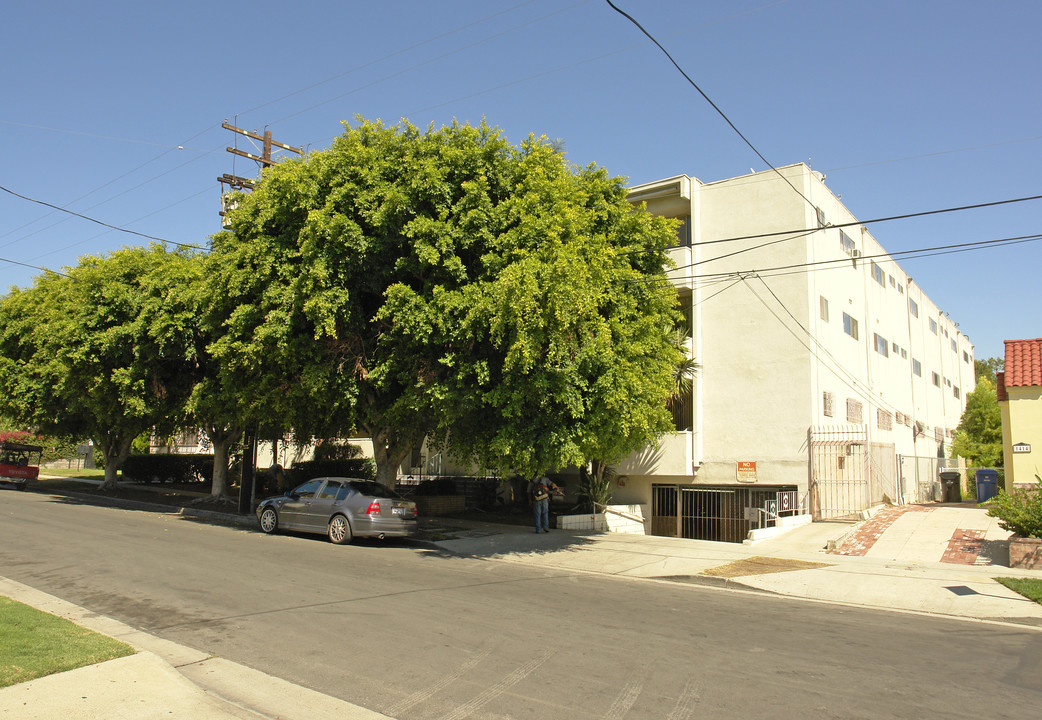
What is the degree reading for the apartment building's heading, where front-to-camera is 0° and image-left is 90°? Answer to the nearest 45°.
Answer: approximately 45°

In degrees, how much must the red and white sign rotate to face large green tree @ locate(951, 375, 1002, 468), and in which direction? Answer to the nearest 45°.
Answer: approximately 135° to its left

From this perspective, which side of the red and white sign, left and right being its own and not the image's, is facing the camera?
front

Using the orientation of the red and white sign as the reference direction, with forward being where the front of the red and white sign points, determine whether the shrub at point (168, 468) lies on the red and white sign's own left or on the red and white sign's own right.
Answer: on the red and white sign's own right

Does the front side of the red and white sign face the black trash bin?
no

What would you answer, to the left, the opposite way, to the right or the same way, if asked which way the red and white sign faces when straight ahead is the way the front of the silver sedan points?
to the left

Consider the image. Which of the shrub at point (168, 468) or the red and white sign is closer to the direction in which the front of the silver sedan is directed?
the shrub

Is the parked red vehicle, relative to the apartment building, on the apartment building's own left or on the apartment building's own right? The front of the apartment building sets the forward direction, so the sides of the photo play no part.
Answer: on the apartment building's own right

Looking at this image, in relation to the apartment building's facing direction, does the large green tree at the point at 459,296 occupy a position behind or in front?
in front

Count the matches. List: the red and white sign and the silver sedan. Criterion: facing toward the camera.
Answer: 1

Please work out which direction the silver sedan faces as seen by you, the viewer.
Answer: facing away from the viewer and to the left of the viewer

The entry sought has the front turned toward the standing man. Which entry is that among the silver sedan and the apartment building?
the apartment building

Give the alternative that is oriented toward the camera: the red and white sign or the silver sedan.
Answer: the red and white sign

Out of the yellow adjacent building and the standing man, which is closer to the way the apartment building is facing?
the standing man

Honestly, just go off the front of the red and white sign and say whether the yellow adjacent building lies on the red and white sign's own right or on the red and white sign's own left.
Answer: on the red and white sign's own left
